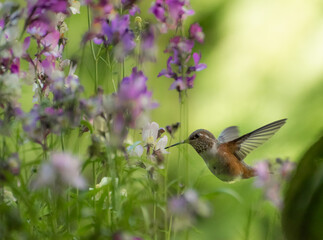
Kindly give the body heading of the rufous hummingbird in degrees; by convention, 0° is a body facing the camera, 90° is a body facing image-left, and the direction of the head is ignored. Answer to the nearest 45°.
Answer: approximately 90°

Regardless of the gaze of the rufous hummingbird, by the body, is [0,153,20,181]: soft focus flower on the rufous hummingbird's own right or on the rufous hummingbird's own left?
on the rufous hummingbird's own left
